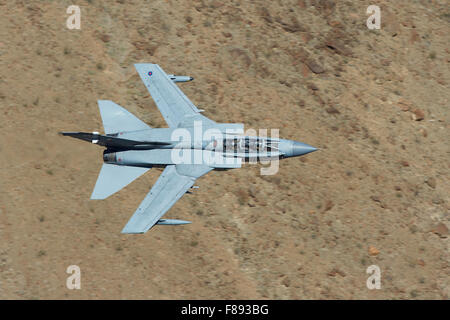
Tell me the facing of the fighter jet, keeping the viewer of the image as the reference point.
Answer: facing to the right of the viewer
